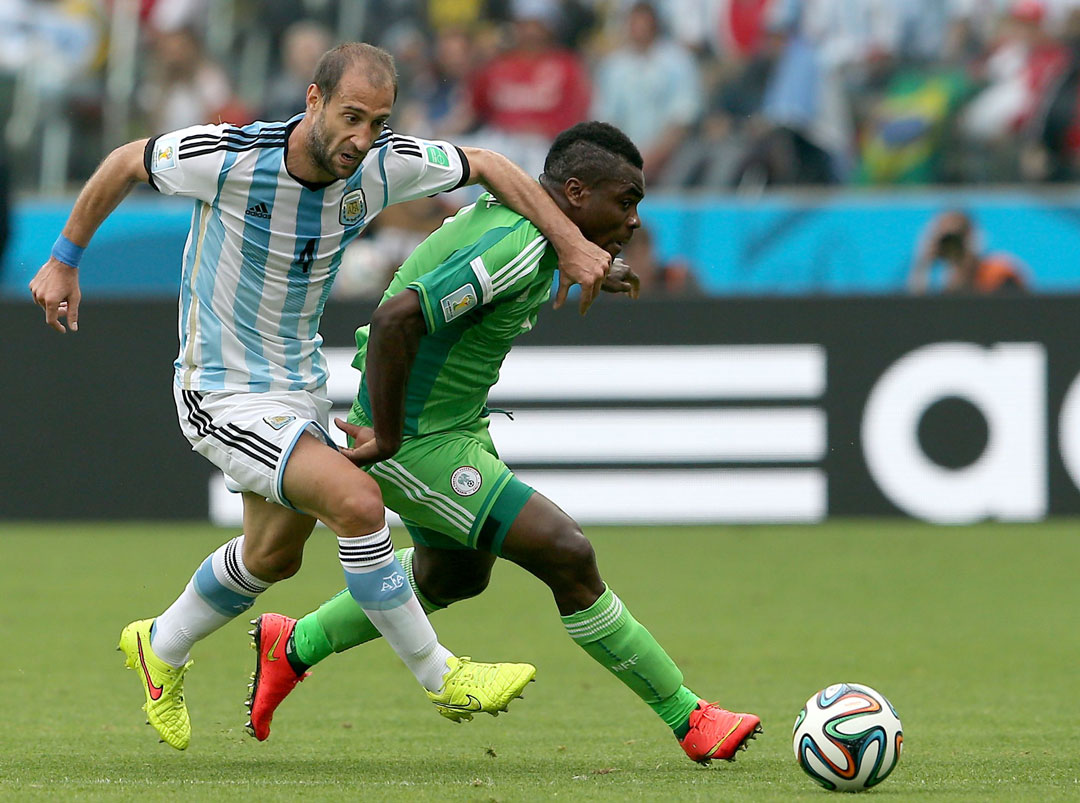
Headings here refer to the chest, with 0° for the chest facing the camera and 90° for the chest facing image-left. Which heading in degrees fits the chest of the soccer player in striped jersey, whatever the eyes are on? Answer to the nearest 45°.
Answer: approximately 315°

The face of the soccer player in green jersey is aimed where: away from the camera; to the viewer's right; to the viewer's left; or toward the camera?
to the viewer's right

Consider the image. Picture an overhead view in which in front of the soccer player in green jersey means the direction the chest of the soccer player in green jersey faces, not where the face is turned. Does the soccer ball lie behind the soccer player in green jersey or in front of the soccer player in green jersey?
in front

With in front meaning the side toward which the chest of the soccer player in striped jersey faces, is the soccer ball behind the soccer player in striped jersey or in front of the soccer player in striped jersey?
in front

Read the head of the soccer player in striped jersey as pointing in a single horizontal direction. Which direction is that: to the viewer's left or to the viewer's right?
to the viewer's right

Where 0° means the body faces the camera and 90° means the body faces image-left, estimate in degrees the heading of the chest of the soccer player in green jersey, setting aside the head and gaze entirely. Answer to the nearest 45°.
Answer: approximately 270°
